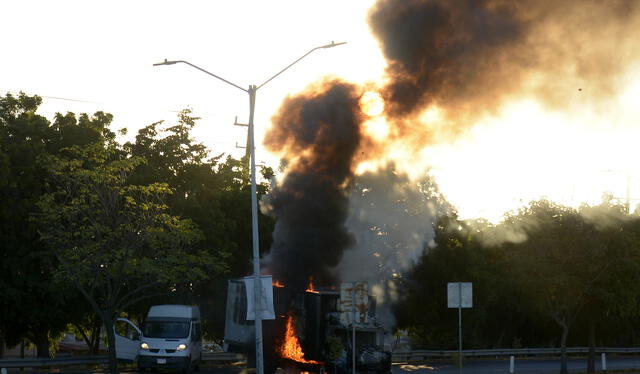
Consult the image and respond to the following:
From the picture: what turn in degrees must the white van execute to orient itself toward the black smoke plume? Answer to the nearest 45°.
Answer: approximately 45° to its left

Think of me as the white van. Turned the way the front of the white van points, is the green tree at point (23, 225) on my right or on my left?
on my right

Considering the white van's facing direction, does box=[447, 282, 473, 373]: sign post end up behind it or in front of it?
in front

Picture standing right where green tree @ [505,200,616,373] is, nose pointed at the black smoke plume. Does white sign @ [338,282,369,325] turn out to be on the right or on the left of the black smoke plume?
left
